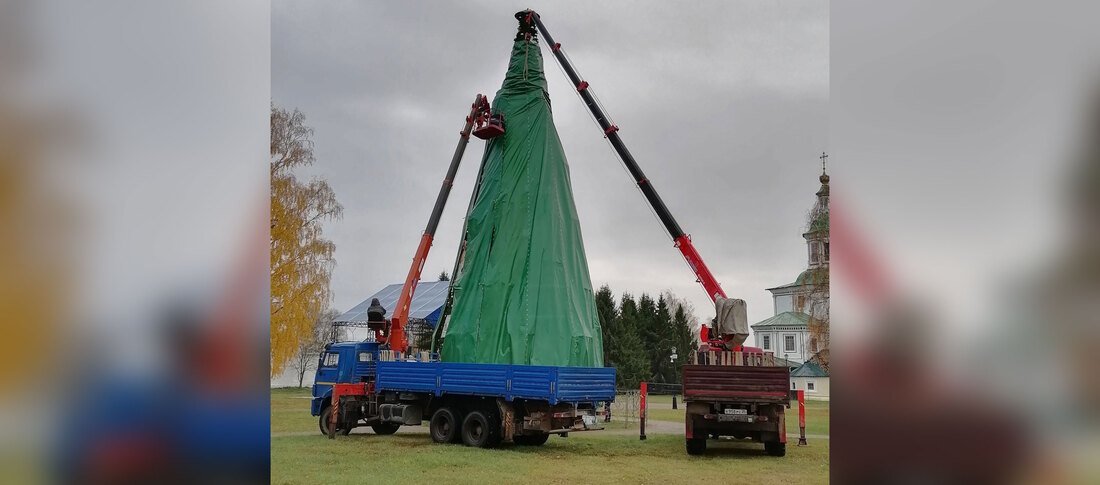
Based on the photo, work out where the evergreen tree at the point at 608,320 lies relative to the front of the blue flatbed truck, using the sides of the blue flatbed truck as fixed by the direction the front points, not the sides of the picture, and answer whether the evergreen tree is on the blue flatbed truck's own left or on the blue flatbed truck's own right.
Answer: on the blue flatbed truck's own right

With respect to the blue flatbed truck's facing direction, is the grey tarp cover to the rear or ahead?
to the rear

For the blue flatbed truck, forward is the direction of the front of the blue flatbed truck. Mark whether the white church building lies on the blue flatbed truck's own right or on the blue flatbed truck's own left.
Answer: on the blue flatbed truck's own right

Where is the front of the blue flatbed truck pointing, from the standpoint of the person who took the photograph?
facing away from the viewer and to the left of the viewer
